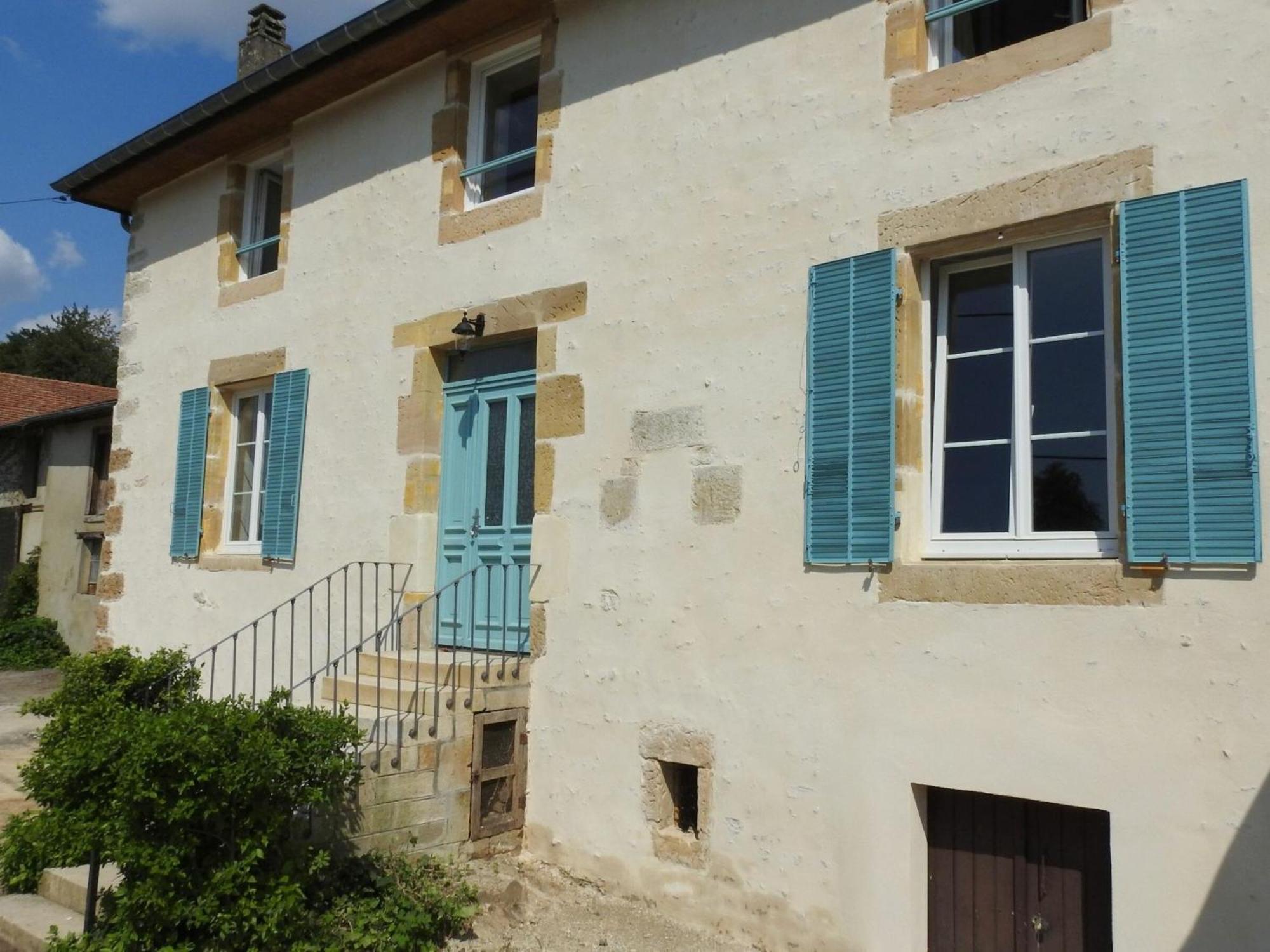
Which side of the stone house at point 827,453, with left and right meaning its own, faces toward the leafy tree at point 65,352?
right

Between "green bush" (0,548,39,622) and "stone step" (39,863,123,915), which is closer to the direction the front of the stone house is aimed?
the stone step

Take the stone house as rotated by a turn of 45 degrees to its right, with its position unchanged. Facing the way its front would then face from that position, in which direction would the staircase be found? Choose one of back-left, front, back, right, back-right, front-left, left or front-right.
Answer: front

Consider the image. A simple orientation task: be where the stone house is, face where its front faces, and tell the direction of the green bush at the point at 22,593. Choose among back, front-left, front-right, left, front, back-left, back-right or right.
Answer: right

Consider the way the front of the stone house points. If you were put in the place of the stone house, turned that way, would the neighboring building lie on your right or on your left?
on your right

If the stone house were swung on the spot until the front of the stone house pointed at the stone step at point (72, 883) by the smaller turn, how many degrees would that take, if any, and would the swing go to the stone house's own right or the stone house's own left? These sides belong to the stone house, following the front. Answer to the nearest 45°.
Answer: approximately 45° to the stone house's own right

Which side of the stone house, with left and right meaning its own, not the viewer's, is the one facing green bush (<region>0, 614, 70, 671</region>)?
right

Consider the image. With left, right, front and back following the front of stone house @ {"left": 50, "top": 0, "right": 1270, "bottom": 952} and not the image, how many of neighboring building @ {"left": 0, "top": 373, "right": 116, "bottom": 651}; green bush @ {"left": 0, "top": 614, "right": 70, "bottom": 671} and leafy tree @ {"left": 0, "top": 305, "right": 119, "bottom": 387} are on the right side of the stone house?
3

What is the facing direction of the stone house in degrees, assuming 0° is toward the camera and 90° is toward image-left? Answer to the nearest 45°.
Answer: approximately 45°

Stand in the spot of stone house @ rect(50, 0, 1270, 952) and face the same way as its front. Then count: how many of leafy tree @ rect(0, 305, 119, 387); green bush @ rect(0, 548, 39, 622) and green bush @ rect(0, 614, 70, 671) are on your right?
3
